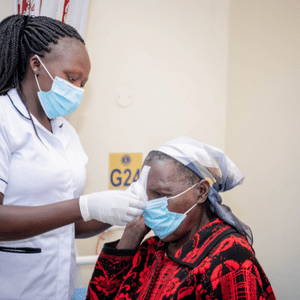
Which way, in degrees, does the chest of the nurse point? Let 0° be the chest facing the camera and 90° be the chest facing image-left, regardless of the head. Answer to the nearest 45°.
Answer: approximately 315°

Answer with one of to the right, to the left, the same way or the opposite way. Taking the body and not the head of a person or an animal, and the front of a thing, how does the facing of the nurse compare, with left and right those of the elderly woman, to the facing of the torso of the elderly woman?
to the left

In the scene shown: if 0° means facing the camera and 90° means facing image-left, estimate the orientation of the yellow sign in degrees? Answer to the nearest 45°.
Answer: approximately 0°

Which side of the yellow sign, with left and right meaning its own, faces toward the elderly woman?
front

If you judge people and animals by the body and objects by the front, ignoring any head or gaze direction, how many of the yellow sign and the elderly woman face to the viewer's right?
0

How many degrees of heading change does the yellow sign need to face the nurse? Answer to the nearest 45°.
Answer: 0° — it already faces them

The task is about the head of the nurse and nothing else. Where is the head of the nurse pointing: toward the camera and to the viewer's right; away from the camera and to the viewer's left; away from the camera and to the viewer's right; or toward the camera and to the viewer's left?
toward the camera and to the viewer's right

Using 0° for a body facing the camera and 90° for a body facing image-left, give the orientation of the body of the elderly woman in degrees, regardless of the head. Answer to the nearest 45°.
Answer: approximately 45°

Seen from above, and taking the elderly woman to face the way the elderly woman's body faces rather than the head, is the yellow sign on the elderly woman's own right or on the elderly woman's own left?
on the elderly woman's own right
